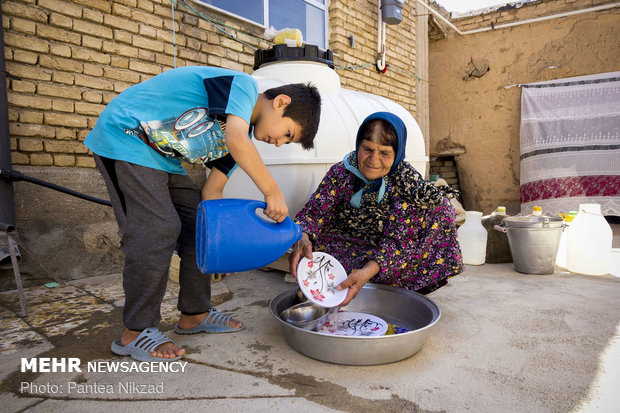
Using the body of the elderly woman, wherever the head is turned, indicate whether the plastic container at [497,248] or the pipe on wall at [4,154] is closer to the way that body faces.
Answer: the pipe on wall

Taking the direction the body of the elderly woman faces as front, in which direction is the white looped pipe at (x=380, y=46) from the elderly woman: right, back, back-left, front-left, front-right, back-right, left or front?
back-right

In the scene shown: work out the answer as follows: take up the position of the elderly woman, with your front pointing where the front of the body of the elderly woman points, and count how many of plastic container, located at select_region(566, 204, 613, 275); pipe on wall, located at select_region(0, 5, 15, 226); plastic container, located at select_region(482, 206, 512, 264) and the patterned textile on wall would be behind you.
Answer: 3

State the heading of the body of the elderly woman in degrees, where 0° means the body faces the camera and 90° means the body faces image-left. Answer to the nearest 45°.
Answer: approximately 45°

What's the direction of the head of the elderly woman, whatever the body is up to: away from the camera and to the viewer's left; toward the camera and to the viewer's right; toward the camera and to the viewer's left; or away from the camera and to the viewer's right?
toward the camera and to the viewer's left

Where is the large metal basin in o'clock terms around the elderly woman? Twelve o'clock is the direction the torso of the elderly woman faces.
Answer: The large metal basin is roughly at 11 o'clock from the elderly woman.

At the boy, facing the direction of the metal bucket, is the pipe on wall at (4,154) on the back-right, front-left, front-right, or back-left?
back-left
